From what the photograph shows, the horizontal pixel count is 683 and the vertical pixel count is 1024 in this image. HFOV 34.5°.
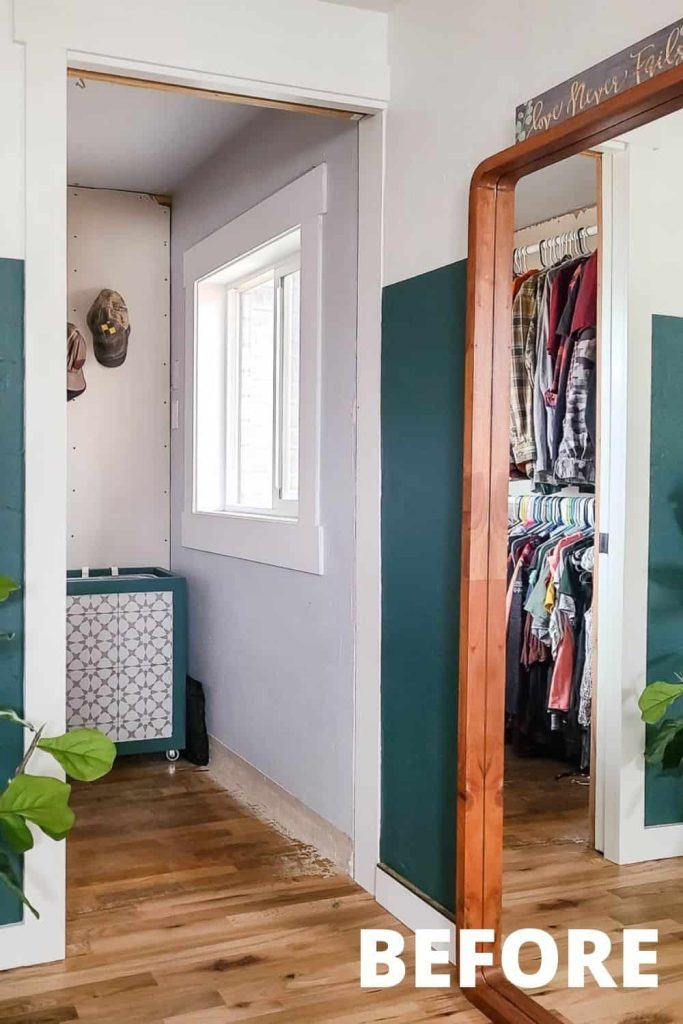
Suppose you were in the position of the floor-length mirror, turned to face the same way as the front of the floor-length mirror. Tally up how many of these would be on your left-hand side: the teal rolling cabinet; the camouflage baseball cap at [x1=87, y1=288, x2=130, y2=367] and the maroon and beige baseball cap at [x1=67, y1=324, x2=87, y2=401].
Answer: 0

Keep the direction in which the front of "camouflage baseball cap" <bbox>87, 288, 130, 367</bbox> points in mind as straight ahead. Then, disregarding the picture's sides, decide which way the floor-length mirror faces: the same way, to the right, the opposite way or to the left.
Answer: to the right

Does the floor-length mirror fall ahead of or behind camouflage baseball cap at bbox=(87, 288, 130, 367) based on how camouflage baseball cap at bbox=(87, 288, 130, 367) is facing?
ahead

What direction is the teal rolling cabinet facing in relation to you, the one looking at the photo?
facing the viewer

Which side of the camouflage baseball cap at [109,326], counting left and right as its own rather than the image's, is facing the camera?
front

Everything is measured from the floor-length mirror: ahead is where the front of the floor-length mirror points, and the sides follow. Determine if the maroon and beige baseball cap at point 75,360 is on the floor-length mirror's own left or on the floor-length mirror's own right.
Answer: on the floor-length mirror's own right

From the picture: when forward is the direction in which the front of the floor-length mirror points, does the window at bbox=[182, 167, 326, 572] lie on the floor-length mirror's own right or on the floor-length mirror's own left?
on the floor-length mirror's own right

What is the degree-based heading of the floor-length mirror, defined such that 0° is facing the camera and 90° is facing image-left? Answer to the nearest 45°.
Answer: approximately 45°

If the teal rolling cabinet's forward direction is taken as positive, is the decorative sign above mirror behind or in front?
in front

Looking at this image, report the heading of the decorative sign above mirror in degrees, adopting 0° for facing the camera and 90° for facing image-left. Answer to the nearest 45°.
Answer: approximately 45°

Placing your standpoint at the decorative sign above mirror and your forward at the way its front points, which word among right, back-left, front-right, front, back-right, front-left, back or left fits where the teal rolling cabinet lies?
right

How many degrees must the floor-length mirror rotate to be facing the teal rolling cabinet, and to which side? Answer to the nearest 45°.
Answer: approximately 90° to its right

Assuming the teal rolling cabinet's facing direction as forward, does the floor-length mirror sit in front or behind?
in front

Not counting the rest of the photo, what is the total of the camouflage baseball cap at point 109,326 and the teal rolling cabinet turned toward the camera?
2

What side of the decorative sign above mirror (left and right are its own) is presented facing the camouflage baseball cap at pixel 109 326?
right
